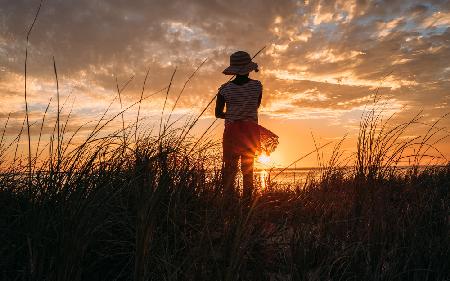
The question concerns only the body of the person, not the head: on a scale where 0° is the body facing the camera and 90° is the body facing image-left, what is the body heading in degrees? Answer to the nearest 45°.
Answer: approximately 180°
